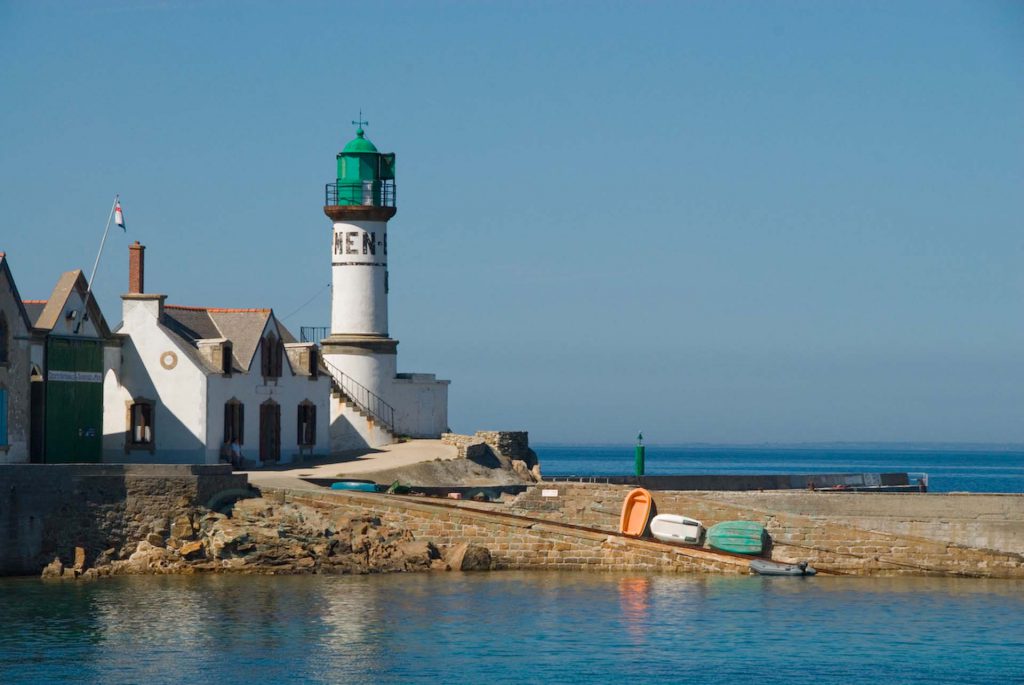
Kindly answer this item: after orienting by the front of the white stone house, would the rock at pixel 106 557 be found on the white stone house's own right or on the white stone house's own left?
on the white stone house's own right

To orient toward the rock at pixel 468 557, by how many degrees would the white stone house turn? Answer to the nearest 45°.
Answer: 0° — it already faces it

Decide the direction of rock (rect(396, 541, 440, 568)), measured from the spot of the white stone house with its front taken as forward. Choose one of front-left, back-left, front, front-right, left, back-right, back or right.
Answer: front

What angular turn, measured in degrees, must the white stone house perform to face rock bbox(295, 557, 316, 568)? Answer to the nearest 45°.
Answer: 0° — it already faces it

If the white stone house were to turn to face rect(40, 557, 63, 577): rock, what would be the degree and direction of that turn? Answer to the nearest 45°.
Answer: approximately 45° to its right

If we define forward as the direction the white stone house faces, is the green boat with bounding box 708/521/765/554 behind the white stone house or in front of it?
in front

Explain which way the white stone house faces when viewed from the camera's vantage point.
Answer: facing the viewer and to the right of the viewer

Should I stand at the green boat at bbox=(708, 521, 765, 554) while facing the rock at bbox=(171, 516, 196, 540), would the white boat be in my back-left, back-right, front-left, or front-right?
front-right

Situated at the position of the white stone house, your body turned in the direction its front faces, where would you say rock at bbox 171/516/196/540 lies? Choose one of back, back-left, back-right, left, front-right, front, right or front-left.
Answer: front-right
